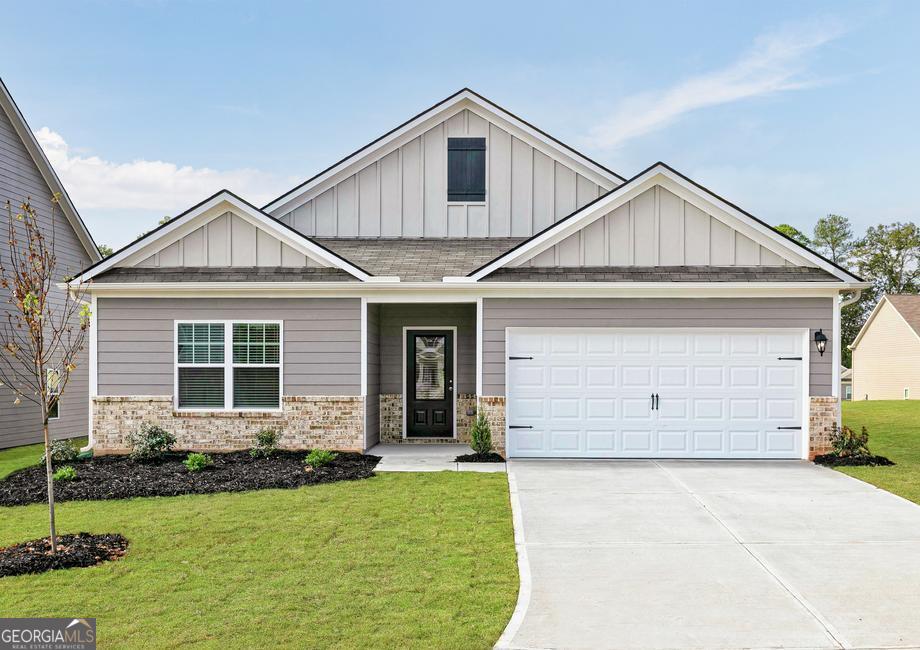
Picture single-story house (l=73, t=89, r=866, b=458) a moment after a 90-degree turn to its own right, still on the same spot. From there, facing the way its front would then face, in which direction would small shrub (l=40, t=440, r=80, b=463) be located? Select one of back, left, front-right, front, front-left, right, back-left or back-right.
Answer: front

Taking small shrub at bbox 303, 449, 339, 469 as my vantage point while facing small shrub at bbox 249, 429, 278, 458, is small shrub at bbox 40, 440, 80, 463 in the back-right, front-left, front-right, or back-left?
front-left

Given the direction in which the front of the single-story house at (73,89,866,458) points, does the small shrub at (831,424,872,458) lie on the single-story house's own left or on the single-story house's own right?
on the single-story house's own left

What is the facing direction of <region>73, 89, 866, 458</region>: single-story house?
toward the camera

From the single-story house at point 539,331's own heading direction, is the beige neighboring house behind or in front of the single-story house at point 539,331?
behind

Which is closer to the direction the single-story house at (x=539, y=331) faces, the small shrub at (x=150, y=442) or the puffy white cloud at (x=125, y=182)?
the small shrub
